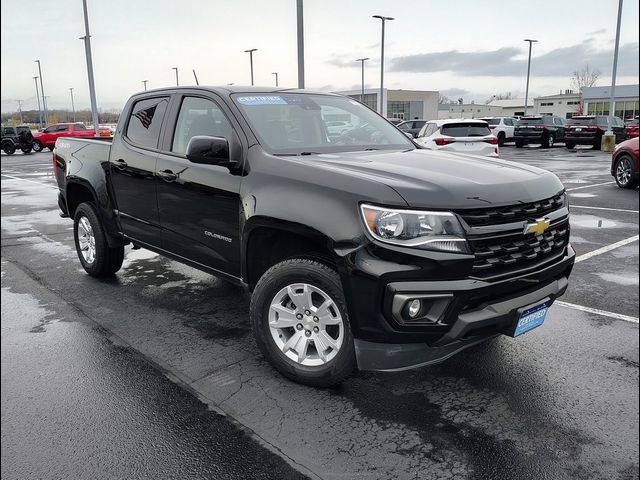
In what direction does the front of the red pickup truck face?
to the viewer's left

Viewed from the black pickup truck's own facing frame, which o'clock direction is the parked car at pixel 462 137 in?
The parked car is roughly at 8 o'clock from the black pickup truck.

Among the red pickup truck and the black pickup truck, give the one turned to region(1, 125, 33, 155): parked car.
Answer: the red pickup truck

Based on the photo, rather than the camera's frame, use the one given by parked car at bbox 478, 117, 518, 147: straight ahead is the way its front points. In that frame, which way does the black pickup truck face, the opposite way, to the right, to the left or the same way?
to the right

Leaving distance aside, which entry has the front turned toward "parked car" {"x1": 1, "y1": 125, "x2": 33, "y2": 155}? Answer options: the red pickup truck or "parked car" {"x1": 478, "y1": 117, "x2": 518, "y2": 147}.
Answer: the red pickup truck

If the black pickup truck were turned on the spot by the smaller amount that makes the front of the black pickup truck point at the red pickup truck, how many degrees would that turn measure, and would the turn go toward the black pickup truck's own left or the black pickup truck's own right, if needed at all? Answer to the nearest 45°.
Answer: approximately 180°

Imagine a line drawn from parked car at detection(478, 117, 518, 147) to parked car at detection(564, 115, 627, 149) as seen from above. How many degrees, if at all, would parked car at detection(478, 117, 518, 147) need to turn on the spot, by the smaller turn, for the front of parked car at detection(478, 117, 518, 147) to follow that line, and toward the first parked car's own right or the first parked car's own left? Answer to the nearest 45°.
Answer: approximately 90° to the first parked car's own right

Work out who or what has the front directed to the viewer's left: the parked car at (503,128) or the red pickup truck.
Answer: the red pickup truck

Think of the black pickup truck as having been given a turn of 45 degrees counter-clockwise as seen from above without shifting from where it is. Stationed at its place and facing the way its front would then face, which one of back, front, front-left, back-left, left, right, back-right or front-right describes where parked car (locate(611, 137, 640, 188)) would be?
front-left

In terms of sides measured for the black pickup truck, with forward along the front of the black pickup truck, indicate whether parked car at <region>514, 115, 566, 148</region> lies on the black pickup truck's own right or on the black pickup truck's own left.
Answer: on the black pickup truck's own left

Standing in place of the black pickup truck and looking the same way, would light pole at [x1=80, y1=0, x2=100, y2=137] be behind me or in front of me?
behind

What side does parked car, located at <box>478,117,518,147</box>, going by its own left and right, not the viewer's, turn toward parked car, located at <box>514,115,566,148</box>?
right

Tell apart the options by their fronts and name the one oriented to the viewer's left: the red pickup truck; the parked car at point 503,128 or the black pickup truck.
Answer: the red pickup truck

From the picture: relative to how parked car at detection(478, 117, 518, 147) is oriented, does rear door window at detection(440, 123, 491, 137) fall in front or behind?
behind
